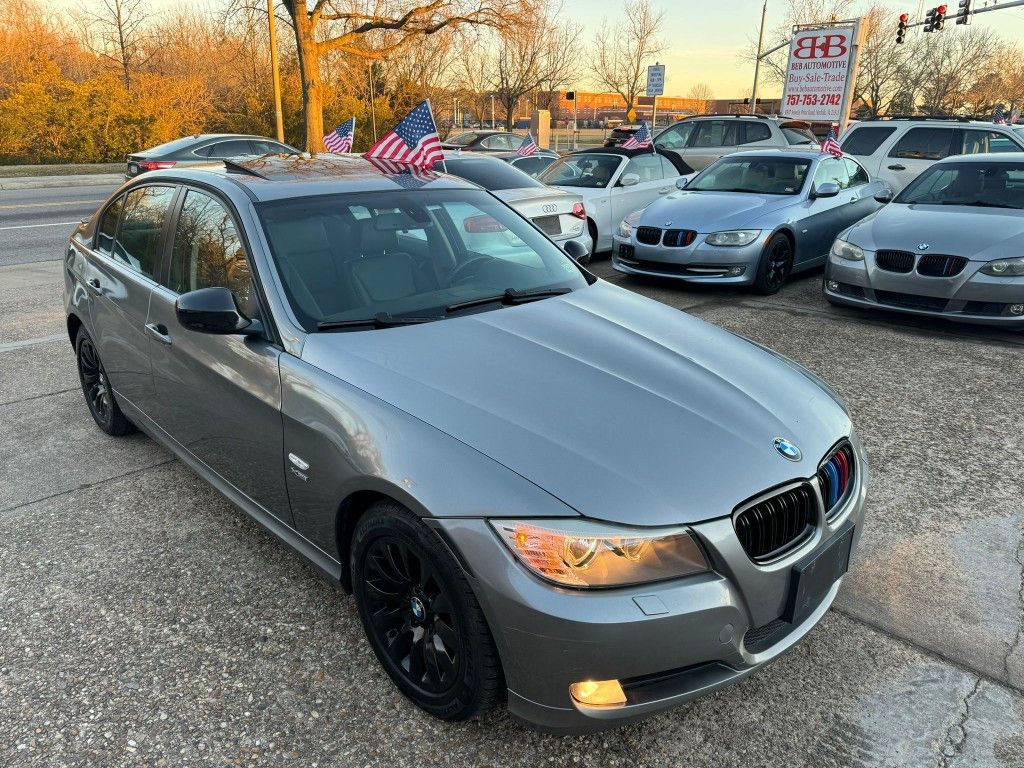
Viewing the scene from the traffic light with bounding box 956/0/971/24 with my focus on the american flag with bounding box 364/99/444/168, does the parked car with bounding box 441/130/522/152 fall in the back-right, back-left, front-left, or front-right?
front-right

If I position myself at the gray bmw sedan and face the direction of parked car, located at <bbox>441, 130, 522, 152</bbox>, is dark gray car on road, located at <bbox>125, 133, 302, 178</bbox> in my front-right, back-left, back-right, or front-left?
front-left

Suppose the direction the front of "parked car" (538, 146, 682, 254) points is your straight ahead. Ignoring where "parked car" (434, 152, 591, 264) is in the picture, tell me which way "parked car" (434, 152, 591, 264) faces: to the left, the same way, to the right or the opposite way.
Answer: to the right

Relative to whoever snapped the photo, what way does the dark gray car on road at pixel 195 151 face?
facing away from the viewer and to the right of the viewer

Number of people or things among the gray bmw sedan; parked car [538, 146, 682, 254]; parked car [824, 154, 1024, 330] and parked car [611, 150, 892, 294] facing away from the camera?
0

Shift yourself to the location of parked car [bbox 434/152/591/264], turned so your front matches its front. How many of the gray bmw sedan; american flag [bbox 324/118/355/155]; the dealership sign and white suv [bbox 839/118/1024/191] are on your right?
2

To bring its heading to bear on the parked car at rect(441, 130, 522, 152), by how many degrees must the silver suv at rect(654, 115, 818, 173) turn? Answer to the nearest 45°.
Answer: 0° — it already faces it

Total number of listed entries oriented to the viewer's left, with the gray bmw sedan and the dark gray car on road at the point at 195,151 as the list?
0

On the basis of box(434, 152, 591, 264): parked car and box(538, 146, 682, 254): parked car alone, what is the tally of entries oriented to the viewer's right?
0

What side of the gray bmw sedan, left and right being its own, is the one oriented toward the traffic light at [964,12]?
left

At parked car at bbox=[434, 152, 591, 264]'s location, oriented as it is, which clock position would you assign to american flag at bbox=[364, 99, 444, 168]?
The american flag is roughly at 8 o'clock from the parked car.
